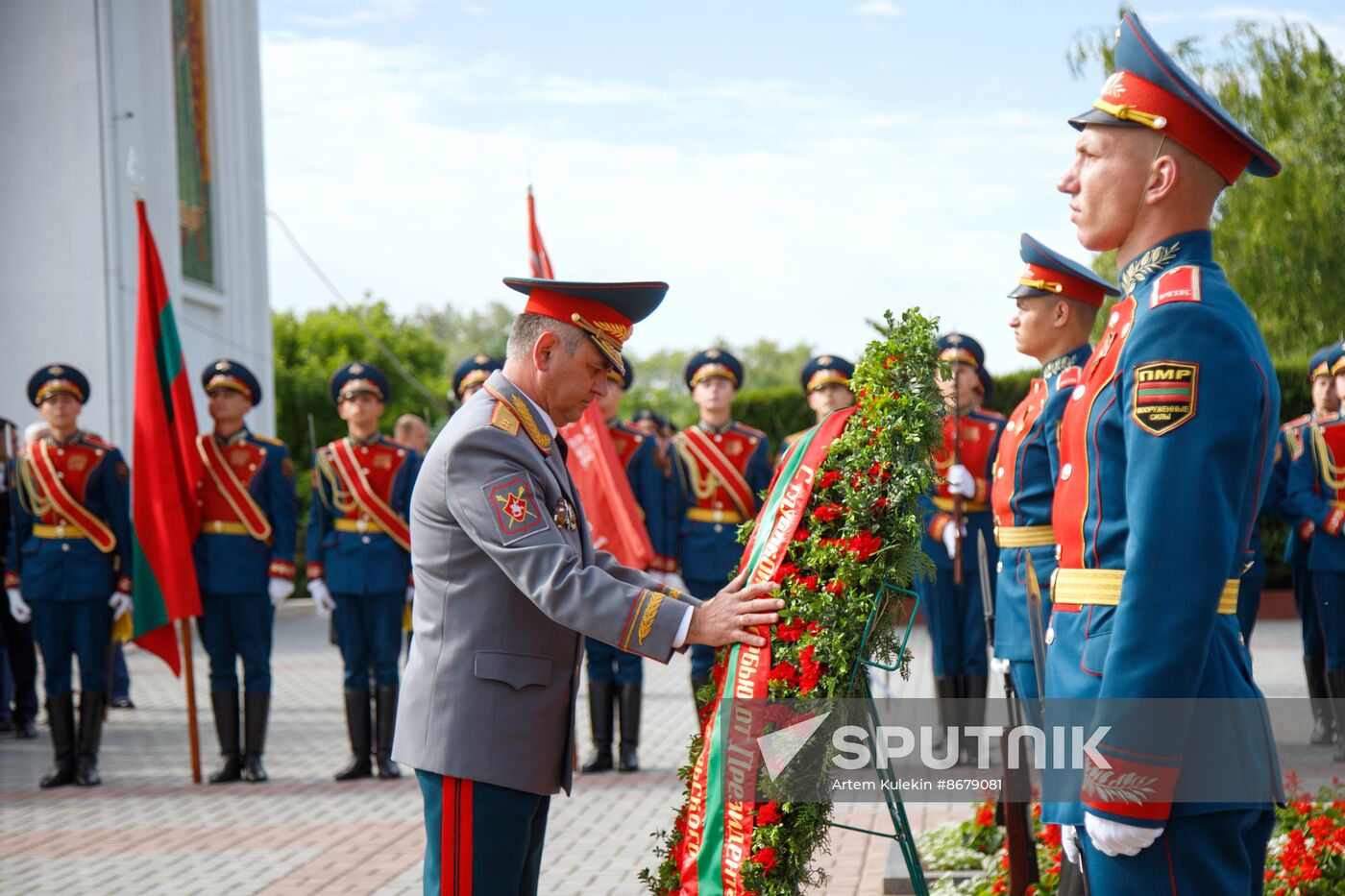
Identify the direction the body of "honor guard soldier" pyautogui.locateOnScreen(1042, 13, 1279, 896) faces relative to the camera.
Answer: to the viewer's left

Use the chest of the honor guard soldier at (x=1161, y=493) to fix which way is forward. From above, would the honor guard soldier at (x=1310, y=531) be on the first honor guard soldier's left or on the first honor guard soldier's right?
on the first honor guard soldier's right

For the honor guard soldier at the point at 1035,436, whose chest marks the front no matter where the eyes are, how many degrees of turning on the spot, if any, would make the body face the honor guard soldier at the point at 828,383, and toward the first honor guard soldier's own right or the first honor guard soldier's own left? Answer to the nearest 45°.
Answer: approximately 90° to the first honor guard soldier's own right

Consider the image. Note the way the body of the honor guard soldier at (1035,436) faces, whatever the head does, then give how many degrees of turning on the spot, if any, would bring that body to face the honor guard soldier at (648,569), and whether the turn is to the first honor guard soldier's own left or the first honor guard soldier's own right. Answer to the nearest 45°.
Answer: approximately 45° to the first honor guard soldier's own right

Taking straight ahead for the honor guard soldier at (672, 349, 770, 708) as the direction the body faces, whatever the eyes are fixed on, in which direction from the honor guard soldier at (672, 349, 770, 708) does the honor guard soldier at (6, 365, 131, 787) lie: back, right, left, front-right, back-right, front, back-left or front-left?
right

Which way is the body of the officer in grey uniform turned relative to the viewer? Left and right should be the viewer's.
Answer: facing to the right of the viewer

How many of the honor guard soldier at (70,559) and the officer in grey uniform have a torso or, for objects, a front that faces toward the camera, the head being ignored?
1

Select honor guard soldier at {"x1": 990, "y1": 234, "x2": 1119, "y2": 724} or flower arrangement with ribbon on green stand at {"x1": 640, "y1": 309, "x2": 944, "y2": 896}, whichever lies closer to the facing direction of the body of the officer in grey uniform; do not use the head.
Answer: the flower arrangement with ribbon on green stand

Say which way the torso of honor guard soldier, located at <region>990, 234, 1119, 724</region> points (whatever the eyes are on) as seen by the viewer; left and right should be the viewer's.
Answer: facing to the left of the viewer

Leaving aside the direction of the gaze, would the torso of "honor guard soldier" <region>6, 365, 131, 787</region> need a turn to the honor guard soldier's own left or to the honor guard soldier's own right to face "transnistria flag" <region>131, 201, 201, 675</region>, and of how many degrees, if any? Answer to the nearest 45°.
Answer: approximately 45° to the honor guard soldier's own left
